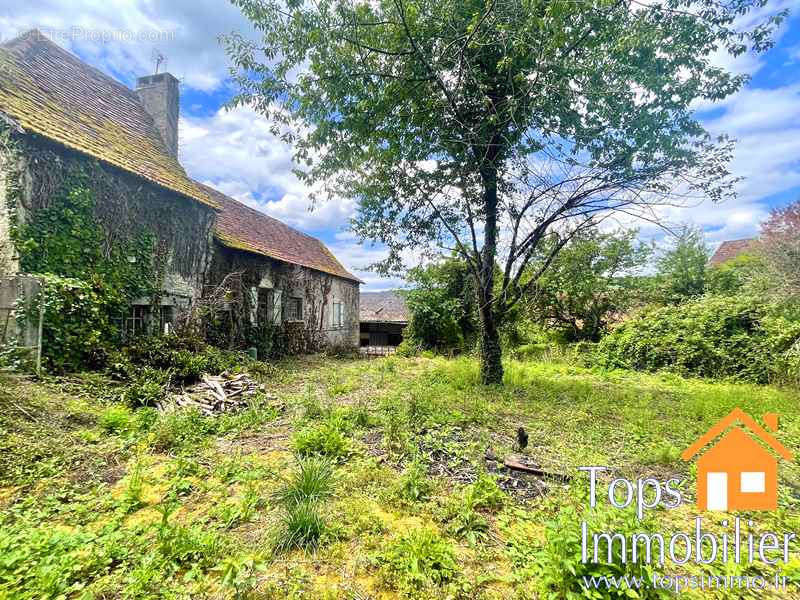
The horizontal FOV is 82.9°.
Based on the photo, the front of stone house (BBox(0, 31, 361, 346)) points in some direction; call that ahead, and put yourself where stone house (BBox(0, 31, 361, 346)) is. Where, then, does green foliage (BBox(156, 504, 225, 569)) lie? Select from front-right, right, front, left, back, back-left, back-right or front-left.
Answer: front-right

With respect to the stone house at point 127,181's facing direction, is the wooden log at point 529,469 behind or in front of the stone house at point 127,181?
in front

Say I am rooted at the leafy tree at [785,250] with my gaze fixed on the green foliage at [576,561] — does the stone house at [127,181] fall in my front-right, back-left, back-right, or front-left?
front-right

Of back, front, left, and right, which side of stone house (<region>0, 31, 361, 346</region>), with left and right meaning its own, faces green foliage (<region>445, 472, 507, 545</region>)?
front

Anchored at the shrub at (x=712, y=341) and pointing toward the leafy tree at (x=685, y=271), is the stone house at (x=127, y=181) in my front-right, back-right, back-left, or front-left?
back-left

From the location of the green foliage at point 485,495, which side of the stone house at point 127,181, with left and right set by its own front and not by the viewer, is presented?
front

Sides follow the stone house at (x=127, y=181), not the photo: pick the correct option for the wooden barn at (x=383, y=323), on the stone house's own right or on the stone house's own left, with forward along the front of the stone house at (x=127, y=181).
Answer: on the stone house's own left

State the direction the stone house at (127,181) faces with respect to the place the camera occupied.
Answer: facing the viewer and to the right of the viewer

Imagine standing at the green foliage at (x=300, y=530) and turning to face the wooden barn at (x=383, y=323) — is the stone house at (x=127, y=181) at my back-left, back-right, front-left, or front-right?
front-left

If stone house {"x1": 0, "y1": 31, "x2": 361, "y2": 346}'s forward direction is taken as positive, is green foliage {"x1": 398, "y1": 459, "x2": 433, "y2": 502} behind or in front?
in front

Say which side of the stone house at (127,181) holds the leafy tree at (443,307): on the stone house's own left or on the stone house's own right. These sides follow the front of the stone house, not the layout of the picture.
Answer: on the stone house's own left

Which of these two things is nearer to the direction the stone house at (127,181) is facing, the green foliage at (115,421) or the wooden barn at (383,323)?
the green foliage

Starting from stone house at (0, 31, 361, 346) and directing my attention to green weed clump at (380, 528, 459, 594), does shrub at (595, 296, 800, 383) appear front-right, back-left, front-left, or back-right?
front-left
